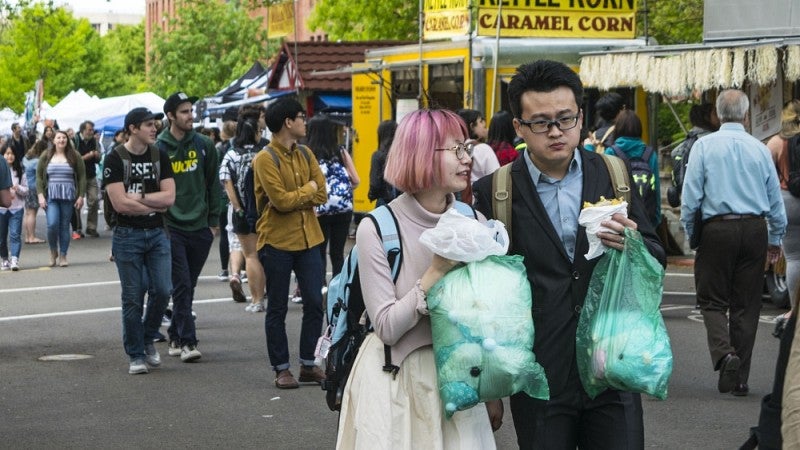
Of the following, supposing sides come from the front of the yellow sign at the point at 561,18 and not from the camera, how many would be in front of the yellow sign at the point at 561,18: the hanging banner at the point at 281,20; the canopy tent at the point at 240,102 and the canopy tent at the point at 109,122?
0

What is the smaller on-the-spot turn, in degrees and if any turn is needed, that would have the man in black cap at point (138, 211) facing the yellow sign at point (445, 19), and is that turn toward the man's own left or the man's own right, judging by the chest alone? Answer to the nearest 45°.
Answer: approximately 90° to the man's own left

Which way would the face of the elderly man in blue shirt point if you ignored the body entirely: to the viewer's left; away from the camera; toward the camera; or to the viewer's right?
away from the camera

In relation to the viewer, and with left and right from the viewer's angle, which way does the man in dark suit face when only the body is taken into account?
facing the viewer

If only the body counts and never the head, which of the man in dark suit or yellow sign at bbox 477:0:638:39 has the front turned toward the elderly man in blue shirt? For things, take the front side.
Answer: the yellow sign

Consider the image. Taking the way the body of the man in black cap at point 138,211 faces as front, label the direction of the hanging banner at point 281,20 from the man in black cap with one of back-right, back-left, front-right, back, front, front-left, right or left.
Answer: back-left

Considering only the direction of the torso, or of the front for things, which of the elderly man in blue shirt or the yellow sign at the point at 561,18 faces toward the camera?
the yellow sign

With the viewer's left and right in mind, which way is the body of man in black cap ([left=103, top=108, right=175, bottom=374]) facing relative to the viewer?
facing the viewer and to the right of the viewer

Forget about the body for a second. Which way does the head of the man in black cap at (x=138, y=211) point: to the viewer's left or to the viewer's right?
to the viewer's right

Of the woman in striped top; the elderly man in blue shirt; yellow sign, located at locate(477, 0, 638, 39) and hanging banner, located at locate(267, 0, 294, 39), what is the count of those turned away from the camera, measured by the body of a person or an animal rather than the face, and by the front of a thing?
1

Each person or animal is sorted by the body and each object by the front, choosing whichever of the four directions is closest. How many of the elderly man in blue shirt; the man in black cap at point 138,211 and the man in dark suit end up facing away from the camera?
1

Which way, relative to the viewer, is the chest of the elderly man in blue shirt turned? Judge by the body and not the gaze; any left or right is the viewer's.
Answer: facing away from the viewer

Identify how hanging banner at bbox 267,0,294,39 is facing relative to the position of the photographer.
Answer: facing the viewer and to the left of the viewer

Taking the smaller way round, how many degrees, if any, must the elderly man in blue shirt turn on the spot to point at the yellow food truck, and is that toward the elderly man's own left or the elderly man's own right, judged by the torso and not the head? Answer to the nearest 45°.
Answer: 0° — they already face it

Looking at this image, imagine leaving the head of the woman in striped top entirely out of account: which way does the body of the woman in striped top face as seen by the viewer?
toward the camera

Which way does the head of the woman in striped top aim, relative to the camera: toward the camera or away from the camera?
toward the camera

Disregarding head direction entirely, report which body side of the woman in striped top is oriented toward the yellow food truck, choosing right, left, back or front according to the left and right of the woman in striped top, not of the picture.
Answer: left

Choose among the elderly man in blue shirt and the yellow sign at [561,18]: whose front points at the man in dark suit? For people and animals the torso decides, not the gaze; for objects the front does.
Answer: the yellow sign

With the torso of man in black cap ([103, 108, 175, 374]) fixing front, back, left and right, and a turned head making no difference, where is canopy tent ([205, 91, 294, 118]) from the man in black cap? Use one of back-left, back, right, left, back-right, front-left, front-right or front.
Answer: back-left
